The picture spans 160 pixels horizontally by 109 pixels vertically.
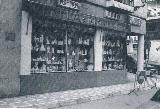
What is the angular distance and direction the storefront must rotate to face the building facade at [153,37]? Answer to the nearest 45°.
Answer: approximately 90° to its left

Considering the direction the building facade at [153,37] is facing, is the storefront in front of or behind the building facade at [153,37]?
in front

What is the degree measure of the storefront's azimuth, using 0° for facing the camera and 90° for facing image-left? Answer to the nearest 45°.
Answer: approximately 315°

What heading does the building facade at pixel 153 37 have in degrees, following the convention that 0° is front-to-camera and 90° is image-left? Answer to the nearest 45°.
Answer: approximately 45°
